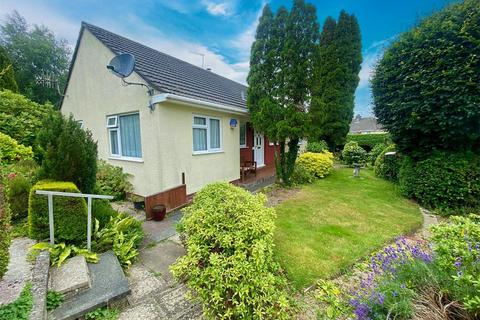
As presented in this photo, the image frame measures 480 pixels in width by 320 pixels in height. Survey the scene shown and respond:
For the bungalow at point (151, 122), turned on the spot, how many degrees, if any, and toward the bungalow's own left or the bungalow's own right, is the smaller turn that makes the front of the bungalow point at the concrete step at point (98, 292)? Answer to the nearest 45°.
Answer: approximately 45° to the bungalow's own right

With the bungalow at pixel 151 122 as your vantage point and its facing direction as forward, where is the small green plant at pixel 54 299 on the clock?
The small green plant is roughly at 2 o'clock from the bungalow.

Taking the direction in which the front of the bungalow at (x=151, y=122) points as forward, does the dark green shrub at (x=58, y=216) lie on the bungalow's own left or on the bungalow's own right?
on the bungalow's own right

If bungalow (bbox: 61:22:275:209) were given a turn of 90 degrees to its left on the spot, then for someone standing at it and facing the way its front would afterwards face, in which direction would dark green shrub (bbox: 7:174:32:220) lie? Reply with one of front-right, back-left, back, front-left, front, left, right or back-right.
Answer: back

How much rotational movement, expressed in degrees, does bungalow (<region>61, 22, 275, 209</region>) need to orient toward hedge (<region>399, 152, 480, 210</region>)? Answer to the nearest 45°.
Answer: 0° — it already faces it

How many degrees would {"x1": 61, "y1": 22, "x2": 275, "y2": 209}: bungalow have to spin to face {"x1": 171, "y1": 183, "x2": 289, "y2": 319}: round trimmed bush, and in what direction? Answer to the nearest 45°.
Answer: approximately 45° to its right

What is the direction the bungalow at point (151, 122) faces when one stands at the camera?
facing the viewer and to the right of the viewer

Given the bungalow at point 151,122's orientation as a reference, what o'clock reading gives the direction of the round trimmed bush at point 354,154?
The round trimmed bush is roughly at 10 o'clock from the bungalow.

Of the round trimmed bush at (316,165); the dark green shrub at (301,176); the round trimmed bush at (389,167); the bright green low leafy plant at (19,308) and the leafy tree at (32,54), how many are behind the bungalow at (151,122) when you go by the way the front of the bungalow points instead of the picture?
1

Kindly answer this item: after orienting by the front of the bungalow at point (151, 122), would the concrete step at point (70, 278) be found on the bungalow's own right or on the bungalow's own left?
on the bungalow's own right

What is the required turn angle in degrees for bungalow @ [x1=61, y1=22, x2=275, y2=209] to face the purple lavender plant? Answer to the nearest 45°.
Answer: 0° — it already faces it

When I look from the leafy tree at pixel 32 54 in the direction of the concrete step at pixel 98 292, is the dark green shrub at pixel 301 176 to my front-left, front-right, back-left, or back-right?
front-left

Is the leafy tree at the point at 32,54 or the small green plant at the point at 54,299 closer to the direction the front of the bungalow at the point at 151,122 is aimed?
the small green plant

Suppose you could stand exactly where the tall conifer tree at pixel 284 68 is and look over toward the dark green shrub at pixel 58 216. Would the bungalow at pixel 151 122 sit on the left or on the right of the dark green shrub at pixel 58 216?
right

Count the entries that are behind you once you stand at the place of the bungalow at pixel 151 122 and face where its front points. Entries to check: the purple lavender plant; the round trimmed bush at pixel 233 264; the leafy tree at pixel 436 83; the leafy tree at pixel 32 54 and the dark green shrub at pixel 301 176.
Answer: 1

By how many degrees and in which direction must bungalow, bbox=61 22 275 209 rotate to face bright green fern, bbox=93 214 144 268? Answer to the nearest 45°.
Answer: approximately 45° to its right

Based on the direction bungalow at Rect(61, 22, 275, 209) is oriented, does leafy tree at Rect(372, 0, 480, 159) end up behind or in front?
in front
